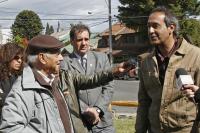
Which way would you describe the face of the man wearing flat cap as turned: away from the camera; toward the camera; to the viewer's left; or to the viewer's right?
to the viewer's right

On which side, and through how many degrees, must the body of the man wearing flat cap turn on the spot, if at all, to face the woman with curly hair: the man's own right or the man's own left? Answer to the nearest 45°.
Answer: approximately 135° to the man's own left

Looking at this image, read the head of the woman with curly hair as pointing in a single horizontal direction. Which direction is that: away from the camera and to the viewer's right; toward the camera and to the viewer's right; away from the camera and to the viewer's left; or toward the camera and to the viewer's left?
toward the camera and to the viewer's right

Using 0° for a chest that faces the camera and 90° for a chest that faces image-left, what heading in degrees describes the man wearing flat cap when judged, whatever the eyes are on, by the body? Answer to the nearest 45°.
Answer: approximately 315°
